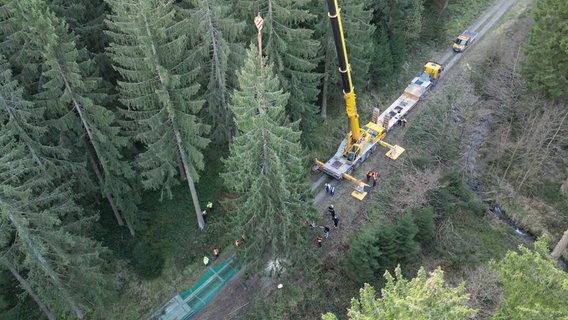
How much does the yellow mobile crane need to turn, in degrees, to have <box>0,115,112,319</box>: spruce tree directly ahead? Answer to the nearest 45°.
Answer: approximately 180°

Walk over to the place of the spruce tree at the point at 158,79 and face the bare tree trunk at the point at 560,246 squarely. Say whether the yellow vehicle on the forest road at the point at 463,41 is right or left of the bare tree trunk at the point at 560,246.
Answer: left

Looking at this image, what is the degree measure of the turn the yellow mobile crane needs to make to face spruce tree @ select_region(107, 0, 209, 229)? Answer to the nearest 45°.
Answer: approximately 180°

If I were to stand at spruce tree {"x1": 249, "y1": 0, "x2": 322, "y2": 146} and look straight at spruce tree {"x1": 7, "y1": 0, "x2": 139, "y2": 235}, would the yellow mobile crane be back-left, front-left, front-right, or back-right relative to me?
back-left

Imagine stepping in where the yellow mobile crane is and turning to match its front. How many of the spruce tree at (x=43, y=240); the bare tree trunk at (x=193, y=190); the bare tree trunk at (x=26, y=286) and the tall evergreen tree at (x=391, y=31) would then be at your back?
3

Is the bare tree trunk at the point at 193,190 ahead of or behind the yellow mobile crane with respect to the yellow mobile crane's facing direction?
behind

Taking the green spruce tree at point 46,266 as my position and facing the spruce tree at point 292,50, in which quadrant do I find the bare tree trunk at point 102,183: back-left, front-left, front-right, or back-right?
front-left

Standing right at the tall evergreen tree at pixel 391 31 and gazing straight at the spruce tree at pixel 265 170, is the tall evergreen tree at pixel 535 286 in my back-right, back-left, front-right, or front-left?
front-left

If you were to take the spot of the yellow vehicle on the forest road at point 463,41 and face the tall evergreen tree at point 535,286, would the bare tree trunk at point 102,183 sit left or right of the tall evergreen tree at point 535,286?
right

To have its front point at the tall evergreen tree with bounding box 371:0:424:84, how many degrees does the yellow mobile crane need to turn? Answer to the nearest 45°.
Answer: approximately 45° to its left

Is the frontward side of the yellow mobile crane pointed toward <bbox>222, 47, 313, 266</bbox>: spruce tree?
no

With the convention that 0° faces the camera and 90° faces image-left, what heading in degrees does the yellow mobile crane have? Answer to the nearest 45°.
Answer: approximately 225°

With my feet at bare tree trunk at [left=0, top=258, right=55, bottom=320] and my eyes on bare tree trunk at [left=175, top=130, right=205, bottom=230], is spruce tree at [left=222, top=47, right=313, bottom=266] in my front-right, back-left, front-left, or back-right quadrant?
front-right
